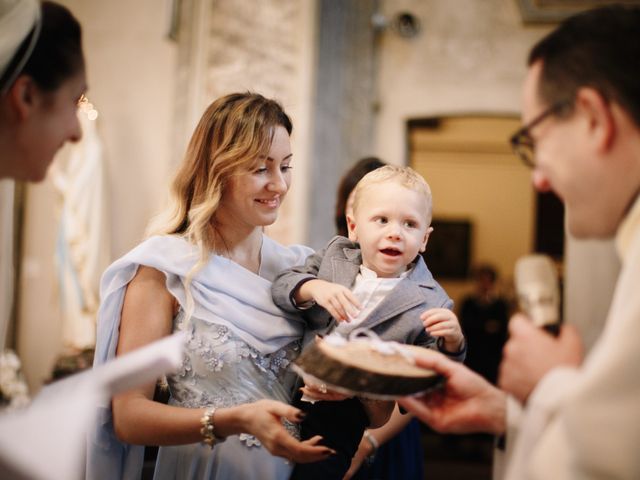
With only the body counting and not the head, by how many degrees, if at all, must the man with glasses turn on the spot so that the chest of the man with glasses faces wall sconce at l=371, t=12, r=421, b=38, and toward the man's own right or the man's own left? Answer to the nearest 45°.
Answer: approximately 90° to the man's own right

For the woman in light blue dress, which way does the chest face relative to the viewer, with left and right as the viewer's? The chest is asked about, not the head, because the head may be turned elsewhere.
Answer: facing the viewer and to the right of the viewer

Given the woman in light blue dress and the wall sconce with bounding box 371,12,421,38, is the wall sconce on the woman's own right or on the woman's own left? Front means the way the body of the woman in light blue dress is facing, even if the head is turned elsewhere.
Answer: on the woman's own left

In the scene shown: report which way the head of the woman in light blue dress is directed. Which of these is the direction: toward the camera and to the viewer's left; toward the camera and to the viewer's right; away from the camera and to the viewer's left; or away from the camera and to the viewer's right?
toward the camera and to the viewer's right

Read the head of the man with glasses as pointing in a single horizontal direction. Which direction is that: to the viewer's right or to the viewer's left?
to the viewer's left

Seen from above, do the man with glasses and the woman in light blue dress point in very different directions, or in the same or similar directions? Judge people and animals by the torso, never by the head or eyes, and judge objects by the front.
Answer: very different directions

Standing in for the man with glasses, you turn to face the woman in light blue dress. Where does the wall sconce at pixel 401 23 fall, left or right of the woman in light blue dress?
right

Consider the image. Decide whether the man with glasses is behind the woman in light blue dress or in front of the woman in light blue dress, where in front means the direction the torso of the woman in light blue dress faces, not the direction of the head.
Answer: in front

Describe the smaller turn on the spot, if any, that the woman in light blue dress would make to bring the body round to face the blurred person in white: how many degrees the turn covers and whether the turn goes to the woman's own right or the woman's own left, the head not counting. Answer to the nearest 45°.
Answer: approximately 90° to the woman's own right

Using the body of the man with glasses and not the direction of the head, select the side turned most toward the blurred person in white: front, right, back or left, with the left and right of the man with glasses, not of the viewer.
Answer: front

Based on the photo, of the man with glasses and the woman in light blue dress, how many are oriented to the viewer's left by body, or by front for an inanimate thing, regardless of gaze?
1

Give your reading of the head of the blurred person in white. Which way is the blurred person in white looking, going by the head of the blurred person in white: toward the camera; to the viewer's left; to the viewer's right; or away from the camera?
to the viewer's right

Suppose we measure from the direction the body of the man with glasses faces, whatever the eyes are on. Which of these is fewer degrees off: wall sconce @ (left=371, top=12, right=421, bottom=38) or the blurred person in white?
the blurred person in white

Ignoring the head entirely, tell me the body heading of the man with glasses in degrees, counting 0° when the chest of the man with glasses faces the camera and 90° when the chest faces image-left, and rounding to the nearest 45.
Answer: approximately 90°
